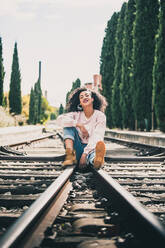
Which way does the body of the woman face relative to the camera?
toward the camera

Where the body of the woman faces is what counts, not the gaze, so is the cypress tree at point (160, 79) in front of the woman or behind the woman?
behind

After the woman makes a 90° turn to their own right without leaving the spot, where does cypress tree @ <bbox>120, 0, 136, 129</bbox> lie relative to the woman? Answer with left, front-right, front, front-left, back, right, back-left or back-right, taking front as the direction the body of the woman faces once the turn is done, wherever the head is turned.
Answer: right

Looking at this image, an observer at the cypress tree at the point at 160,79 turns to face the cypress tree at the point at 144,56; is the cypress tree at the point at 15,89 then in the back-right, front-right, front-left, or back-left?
front-left

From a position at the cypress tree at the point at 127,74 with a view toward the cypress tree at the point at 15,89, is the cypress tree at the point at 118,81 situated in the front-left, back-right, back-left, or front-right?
front-right

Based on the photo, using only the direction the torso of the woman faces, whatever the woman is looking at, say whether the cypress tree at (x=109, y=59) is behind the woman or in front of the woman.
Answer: behind

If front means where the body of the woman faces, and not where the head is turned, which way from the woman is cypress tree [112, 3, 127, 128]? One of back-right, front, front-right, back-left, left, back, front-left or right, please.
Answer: back
